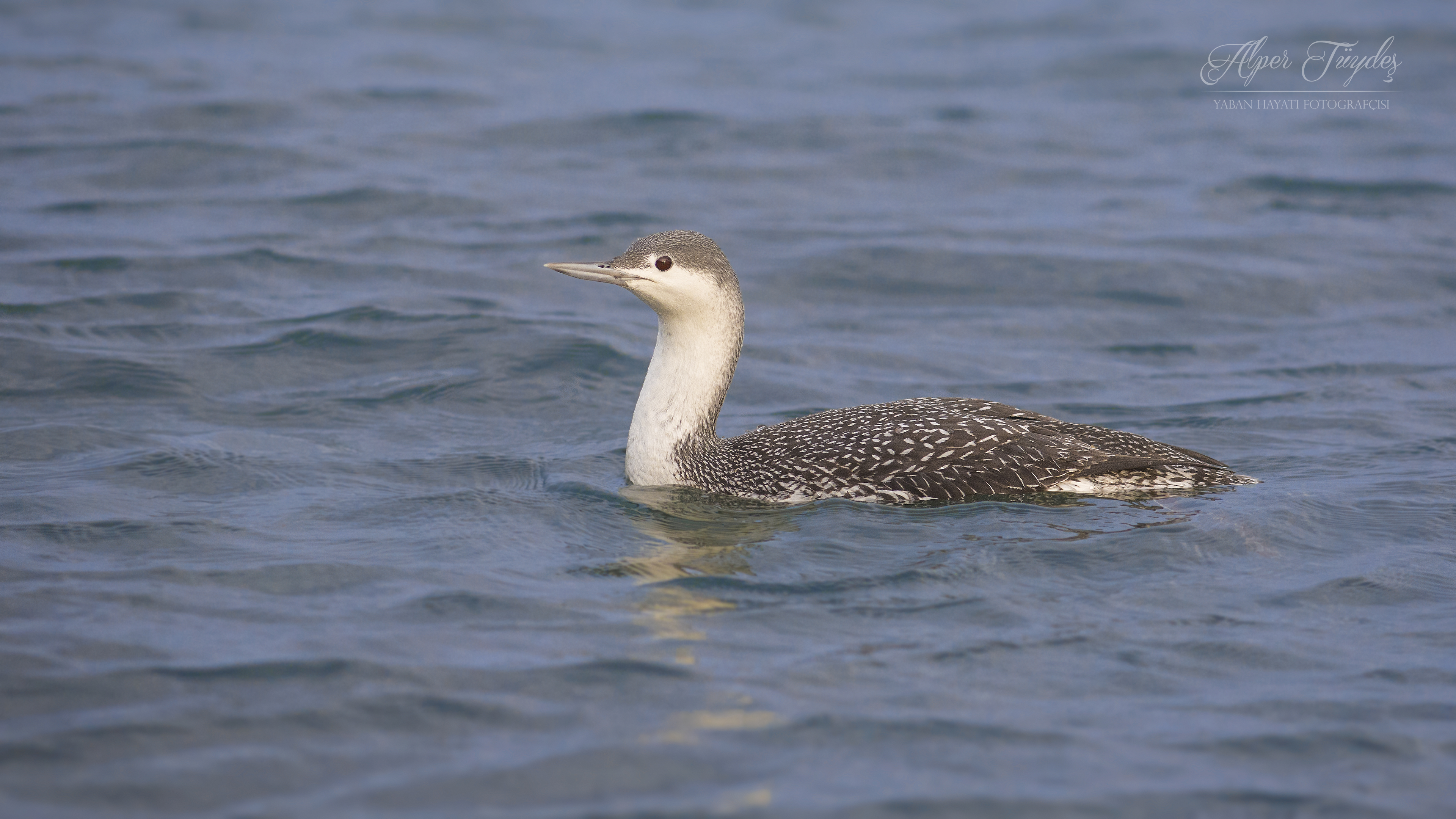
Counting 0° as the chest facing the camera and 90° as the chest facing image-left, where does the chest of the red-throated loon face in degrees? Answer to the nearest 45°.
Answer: approximately 90°
